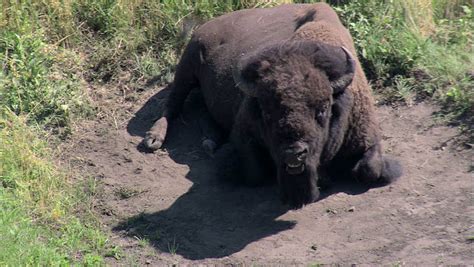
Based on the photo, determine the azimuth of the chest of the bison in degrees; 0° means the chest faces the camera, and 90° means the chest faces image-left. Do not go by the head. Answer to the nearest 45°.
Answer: approximately 315°
